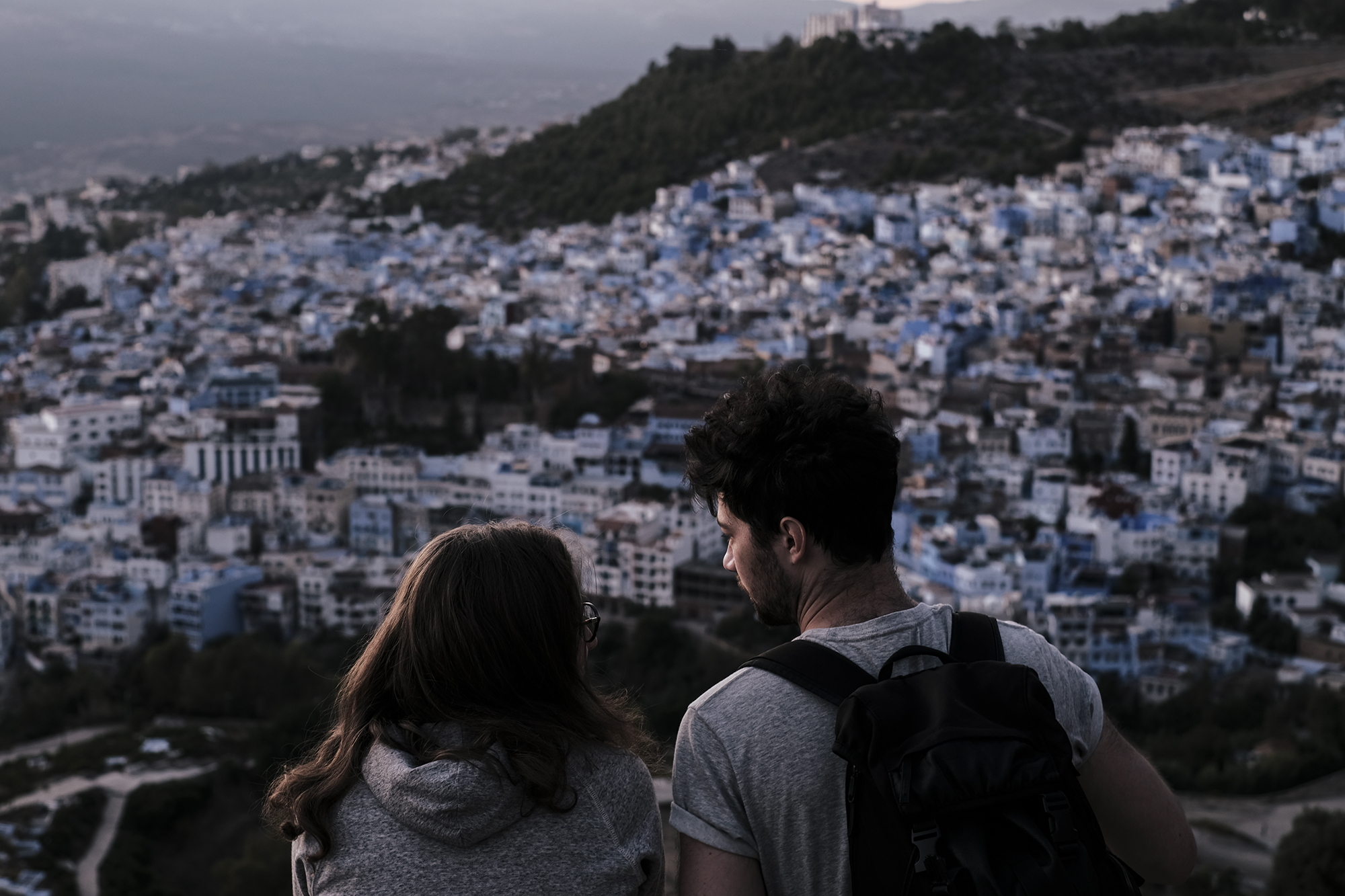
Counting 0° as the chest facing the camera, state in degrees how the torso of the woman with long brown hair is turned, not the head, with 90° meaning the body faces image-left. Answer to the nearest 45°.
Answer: approximately 180°

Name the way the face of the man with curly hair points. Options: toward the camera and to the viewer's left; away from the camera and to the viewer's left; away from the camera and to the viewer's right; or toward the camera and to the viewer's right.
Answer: away from the camera and to the viewer's left

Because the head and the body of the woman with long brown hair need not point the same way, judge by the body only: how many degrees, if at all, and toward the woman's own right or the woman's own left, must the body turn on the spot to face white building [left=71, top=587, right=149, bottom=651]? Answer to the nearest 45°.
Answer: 0° — they already face it

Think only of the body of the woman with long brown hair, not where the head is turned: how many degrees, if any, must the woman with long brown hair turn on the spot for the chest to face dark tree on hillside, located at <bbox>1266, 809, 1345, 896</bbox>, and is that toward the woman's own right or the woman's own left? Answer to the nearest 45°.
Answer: approximately 45° to the woman's own right

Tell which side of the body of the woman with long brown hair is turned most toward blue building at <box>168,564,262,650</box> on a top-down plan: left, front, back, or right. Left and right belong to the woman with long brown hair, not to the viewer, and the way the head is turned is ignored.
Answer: front

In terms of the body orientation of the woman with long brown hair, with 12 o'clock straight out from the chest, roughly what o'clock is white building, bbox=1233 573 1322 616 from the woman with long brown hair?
The white building is roughly at 1 o'clock from the woman with long brown hair.

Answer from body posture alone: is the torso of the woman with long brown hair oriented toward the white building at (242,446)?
yes

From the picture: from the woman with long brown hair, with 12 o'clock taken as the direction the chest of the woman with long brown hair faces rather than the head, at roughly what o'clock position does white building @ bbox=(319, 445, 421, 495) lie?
The white building is roughly at 12 o'clock from the woman with long brown hair.
